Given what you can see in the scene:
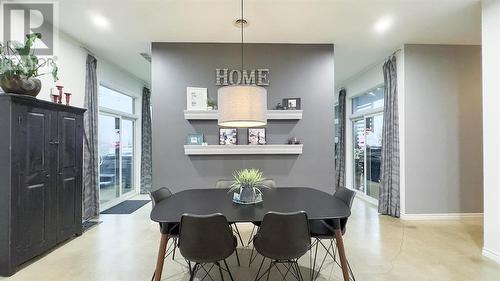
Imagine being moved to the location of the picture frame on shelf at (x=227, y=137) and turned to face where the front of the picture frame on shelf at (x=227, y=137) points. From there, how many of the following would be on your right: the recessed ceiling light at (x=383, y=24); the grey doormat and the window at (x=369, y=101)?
1

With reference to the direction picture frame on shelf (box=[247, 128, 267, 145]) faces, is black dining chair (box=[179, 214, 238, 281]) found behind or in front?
in front

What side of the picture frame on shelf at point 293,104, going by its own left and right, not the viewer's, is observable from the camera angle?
front

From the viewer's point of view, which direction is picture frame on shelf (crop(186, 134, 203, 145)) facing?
toward the camera

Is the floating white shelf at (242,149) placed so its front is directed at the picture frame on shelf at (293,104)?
no

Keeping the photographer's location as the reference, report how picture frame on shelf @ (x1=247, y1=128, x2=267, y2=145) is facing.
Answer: facing the viewer

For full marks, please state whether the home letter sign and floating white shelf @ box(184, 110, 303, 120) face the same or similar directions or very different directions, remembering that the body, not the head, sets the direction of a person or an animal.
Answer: same or similar directions

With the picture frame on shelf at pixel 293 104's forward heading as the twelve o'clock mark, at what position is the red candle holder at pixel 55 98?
The red candle holder is roughly at 2 o'clock from the picture frame on shelf.

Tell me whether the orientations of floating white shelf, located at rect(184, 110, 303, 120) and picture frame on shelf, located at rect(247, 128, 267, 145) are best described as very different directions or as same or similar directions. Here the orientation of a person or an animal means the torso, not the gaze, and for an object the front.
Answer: same or similar directions

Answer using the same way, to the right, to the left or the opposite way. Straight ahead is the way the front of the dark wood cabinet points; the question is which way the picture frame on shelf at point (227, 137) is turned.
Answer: to the right

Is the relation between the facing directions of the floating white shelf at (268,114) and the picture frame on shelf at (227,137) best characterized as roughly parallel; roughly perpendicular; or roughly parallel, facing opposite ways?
roughly parallel

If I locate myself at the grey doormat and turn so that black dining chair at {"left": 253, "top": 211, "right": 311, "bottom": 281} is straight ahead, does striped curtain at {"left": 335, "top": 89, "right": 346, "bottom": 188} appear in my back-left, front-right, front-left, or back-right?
front-left

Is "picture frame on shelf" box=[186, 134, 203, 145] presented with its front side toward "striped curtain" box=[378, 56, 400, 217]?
no

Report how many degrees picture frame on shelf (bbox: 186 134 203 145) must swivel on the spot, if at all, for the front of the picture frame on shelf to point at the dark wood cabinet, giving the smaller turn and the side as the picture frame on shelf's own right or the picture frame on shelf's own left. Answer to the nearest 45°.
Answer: approximately 45° to the picture frame on shelf's own right
